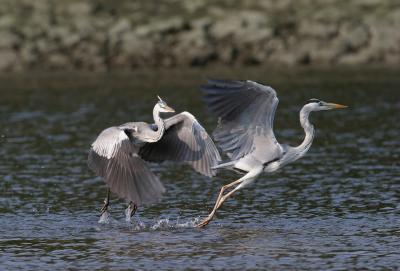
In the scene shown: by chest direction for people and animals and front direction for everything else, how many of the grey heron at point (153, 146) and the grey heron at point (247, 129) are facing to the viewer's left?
0

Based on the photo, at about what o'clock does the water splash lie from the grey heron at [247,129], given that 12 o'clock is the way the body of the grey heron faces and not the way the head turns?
The water splash is roughly at 6 o'clock from the grey heron.

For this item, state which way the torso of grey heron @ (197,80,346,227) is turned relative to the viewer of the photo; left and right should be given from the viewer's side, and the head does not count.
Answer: facing to the right of the viewer

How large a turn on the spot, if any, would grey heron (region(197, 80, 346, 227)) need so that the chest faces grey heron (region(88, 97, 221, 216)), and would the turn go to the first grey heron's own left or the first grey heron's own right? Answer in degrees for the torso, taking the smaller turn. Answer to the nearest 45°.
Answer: approximately 180°

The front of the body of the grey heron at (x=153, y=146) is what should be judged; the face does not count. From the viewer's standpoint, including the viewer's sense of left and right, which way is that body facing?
facing the viewer and to the right of the viewer
